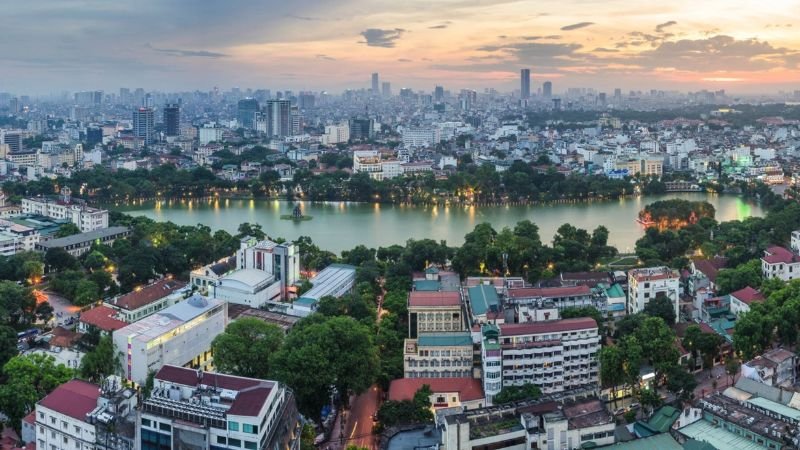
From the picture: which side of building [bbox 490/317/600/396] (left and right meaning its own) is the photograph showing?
front

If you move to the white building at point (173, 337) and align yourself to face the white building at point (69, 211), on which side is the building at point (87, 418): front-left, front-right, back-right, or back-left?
back-left

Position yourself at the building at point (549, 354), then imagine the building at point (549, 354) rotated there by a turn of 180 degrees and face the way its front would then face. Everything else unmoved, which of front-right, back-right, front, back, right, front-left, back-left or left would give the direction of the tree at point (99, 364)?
left

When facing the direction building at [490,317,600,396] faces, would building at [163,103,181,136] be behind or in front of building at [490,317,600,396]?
behind

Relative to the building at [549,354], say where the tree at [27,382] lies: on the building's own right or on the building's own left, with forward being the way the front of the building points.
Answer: on the building's own right

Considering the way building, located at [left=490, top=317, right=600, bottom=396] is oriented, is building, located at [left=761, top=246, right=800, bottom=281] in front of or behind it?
behind

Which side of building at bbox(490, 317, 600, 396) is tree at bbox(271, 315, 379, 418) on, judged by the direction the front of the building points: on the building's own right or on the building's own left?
on the building's own right

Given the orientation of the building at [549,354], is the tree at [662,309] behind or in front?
behind

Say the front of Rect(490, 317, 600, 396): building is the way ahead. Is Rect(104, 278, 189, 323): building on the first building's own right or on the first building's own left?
on the first building's own right

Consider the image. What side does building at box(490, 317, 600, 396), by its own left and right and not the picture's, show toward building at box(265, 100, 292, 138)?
back

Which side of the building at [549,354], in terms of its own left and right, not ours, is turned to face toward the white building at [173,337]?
right

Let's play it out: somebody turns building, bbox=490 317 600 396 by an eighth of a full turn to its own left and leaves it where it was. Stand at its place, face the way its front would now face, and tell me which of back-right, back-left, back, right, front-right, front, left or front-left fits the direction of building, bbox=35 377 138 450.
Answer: right
